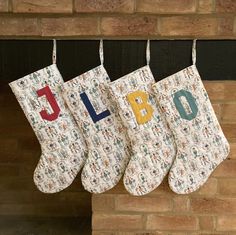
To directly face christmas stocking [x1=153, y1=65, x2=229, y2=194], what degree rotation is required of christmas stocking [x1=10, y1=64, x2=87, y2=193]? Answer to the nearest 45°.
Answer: approximately 90° to its left

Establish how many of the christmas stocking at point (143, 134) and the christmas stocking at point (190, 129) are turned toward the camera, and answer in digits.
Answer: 2

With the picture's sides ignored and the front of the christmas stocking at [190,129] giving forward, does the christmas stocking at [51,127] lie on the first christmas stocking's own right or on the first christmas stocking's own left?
on the first christmas stocking's own right
